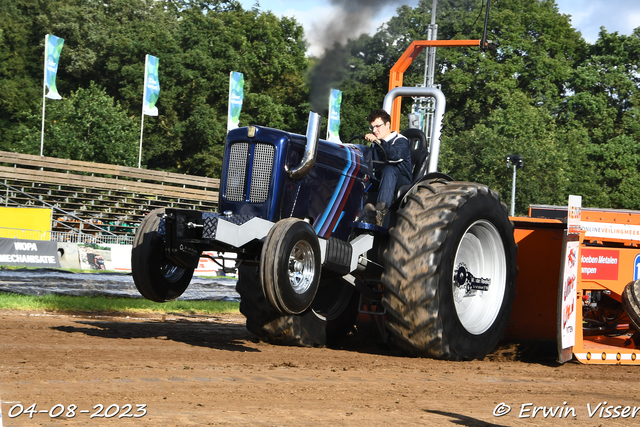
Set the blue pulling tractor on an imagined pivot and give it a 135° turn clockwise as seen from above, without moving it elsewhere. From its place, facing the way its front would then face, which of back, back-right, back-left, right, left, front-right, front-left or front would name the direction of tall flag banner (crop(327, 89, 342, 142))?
front

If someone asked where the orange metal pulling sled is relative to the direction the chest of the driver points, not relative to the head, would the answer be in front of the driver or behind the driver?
behind

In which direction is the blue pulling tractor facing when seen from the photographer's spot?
facing the viewer and to the left of the viewer

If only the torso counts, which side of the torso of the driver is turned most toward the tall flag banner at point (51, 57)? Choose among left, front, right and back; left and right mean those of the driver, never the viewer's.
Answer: right

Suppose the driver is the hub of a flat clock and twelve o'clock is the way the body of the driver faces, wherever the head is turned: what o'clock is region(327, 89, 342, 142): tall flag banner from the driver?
The tall flag banner is roughly at 4 o'clock from the driver.

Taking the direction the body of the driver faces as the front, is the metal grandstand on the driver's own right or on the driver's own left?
on the driver's own right

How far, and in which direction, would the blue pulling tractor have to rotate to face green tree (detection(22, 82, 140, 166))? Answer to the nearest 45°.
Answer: approximately 135° to its right

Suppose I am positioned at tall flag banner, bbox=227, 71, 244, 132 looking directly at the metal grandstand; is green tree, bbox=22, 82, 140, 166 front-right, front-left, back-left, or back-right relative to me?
front-right

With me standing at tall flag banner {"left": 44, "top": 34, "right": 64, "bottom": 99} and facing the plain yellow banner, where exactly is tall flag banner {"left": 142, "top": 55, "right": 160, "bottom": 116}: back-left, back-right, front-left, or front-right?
back-left

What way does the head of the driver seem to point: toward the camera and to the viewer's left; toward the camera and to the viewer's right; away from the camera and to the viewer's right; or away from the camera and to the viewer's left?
toward the camera and to the viewer's left

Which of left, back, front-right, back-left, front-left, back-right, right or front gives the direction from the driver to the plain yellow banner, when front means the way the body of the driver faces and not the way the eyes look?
right
